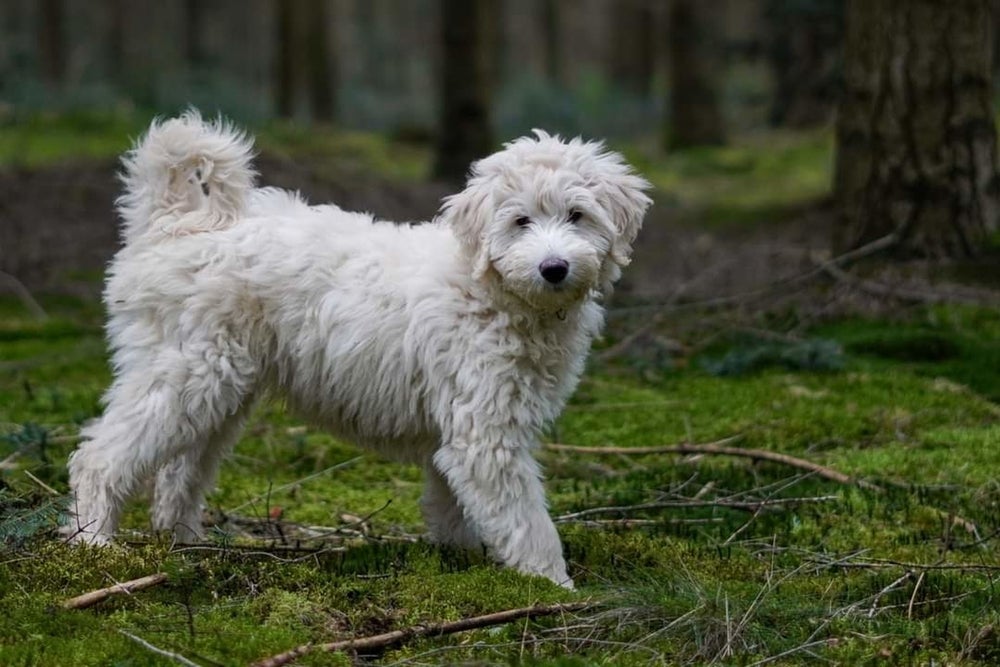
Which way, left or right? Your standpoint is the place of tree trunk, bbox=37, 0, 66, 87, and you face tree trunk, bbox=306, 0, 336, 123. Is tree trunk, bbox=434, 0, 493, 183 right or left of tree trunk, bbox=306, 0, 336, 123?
right

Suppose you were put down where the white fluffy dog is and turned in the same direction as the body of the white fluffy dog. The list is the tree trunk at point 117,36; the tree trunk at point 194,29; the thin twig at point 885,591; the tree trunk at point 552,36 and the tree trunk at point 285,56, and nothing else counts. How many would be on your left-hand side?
4

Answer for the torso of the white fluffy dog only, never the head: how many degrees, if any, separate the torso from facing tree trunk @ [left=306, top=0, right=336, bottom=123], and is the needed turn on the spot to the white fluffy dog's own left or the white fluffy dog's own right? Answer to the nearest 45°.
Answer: approximately 90° to the white fluffy dog's own left

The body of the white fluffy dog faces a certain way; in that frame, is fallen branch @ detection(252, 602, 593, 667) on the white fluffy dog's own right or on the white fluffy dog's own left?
on the white fluffy dog's own right

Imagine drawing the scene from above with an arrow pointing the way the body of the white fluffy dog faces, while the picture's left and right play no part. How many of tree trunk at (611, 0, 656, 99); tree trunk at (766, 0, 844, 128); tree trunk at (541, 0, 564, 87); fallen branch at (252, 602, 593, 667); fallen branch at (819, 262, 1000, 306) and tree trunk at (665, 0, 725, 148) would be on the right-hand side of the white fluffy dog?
1

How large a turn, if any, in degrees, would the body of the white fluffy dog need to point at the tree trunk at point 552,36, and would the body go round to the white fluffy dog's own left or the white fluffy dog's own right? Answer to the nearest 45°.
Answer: approximately 90° to the white fluffy dog's own left

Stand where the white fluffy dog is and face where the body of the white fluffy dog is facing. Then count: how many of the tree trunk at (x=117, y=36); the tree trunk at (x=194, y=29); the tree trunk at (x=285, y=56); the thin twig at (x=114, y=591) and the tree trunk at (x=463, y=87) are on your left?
4

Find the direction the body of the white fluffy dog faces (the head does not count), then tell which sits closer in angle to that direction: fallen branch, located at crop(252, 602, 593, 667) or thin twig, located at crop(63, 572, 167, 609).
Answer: the fallen branch

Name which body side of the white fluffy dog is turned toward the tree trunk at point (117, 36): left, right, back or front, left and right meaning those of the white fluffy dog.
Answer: left

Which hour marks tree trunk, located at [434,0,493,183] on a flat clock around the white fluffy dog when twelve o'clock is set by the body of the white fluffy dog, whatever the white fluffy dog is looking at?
The tree trunk is roughly at 9 o'clock from the white fluffy dog.

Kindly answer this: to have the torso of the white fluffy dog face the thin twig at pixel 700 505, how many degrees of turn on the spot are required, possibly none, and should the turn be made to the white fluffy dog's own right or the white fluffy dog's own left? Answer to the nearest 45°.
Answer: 0° — it already faces it

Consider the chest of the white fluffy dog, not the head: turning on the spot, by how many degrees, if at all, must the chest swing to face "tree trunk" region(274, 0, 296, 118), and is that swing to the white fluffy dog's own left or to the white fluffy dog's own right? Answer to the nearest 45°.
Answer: approximately 90° to the white fluffy dog's own left

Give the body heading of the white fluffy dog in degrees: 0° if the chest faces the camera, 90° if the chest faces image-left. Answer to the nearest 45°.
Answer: approximately 270°

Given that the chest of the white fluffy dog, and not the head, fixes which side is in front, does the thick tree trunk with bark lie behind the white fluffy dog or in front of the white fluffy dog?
in front

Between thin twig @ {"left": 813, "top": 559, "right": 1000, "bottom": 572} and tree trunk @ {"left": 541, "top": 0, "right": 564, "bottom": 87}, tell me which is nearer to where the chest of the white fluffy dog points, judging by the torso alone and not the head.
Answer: the thin twig

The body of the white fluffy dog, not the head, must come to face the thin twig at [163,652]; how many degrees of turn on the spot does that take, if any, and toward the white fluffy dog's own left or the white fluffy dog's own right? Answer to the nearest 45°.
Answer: approximately 90° to the white fluffy dog's own right

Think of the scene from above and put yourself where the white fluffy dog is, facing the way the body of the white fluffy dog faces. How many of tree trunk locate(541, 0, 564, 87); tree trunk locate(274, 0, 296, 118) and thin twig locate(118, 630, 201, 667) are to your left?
2

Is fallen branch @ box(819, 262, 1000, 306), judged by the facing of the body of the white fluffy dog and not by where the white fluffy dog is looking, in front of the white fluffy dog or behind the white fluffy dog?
in front

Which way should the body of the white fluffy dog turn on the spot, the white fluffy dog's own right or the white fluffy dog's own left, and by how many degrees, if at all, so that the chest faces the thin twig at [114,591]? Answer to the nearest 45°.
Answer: approximately 135° to the white fluffy dog's own right
